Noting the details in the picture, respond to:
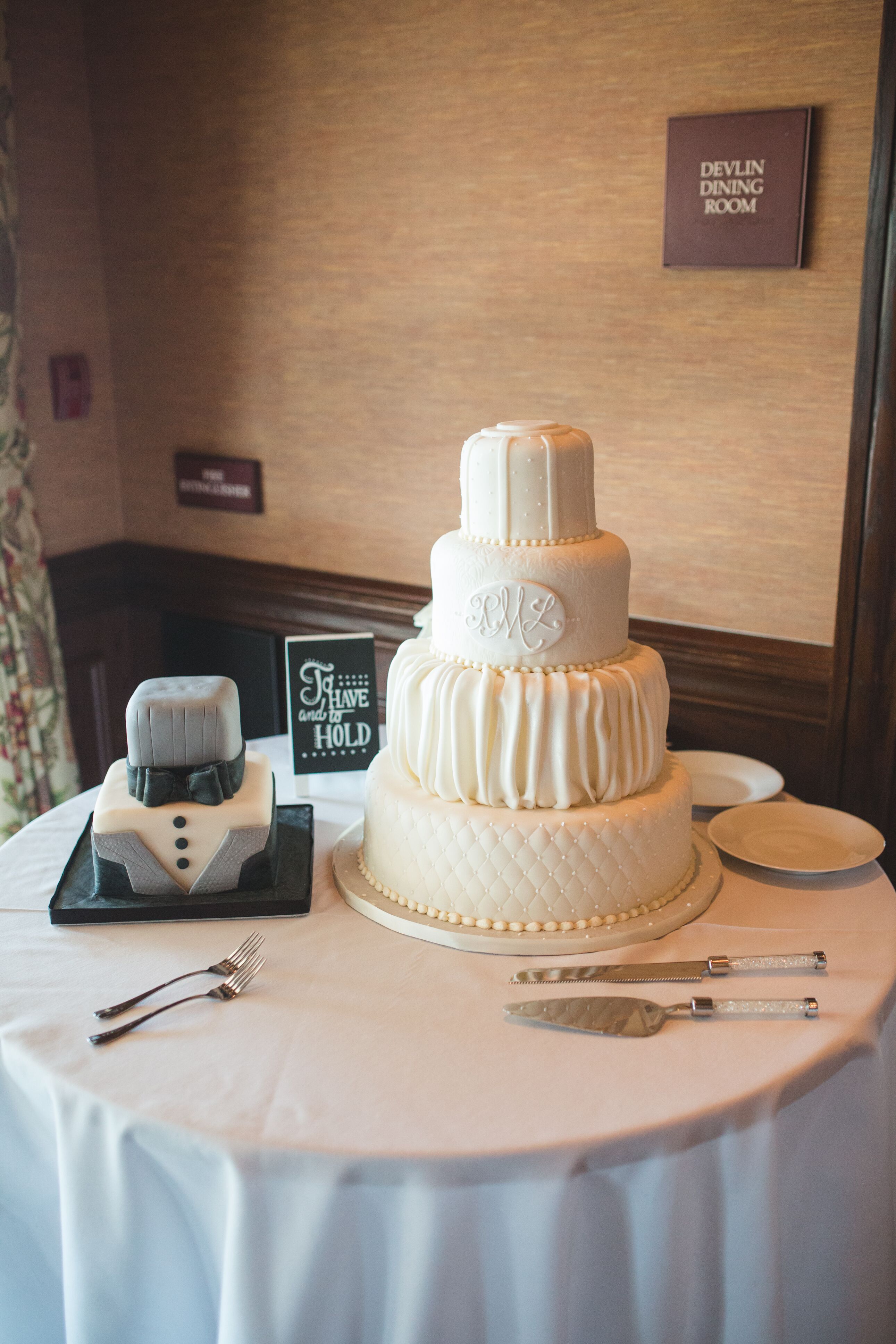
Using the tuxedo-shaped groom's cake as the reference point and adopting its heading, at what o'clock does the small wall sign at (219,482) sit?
The small wall sign is roughly at 6 o'clock from the tuxedo-shaped groom's cake.

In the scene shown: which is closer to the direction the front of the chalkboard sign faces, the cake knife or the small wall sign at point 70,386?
the cake knife

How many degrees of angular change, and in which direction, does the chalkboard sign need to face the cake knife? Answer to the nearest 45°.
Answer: approximately 45° to its left

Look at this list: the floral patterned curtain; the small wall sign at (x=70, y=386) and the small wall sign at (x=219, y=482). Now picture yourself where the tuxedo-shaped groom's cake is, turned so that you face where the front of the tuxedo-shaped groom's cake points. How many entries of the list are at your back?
3

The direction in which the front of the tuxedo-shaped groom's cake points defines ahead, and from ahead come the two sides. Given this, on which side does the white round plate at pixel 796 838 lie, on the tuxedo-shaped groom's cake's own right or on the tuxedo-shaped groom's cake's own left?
on the tuxedo-shaped groom's cake's own left

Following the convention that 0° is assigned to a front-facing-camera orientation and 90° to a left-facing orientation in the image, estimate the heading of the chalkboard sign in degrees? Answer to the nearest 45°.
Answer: approximately 0°

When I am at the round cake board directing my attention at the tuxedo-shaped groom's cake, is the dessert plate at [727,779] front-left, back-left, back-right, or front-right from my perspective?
back-right

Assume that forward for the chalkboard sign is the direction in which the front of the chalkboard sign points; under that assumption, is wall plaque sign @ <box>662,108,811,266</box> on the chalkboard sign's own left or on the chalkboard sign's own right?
on the chalkboard sign's own left

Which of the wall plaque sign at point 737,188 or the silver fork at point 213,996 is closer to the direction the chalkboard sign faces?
the silver fork

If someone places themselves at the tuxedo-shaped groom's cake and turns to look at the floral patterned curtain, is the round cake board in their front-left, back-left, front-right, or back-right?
back-right

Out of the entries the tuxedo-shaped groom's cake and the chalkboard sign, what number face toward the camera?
2
